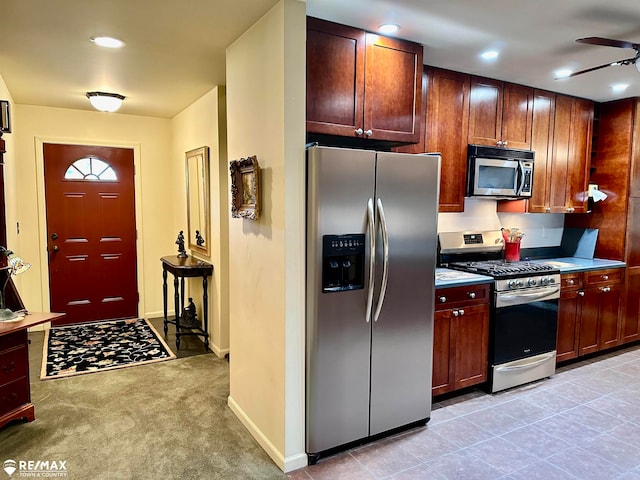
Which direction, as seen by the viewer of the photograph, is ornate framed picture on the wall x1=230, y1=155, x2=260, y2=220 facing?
facing the viewer and to the left of the viewer

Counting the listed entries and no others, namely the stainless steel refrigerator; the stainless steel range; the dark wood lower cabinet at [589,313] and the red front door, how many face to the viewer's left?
0

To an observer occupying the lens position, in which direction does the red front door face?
facing the viewer

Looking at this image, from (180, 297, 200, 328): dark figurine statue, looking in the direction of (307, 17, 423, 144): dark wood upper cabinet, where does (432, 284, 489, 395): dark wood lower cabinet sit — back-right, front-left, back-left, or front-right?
front-left

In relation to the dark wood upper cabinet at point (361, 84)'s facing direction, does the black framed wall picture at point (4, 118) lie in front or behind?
behind

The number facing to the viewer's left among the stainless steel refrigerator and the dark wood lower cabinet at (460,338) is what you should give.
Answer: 0

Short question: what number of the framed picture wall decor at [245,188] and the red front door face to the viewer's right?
0

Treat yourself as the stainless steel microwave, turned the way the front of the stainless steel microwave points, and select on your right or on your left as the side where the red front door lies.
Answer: on your right

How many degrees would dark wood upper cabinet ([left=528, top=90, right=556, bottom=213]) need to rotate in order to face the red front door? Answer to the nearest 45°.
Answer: approximately 135° to its right

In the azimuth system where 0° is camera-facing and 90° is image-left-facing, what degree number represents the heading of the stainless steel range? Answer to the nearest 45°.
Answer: approximately 315°

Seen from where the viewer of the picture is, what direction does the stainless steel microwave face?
facing the viewer and to the right of the viewer

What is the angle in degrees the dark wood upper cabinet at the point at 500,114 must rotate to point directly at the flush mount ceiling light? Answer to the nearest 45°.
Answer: approximately 135° to its right

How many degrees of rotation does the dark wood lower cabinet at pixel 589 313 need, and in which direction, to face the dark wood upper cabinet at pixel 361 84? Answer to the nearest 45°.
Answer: approximately 90° to its right

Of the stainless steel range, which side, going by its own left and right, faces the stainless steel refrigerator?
right
